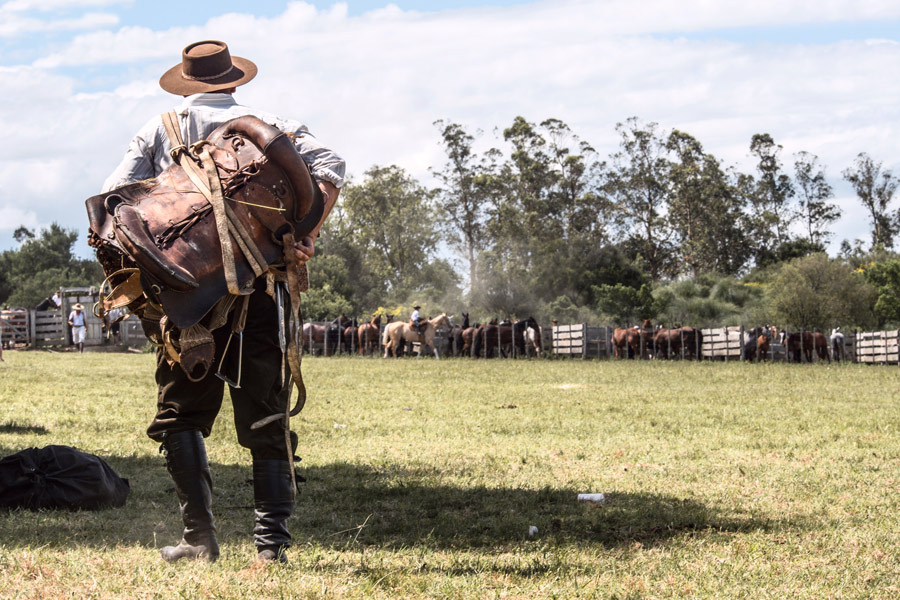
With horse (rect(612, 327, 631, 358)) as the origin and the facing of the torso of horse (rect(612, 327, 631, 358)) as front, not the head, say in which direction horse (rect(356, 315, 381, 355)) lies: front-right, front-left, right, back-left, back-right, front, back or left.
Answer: left

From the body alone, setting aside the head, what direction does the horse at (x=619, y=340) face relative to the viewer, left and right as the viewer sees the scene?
facing away from the viewer

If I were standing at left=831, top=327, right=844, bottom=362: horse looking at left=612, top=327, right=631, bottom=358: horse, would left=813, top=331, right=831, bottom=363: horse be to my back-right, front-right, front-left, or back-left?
front-left

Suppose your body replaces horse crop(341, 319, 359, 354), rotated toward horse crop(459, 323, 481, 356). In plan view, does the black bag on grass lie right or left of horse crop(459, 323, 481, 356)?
right

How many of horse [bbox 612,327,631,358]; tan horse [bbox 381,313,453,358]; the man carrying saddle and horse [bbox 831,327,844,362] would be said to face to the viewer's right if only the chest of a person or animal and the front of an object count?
1

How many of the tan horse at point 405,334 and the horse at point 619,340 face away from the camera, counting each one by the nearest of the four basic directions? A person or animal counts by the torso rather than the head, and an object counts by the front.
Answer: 1

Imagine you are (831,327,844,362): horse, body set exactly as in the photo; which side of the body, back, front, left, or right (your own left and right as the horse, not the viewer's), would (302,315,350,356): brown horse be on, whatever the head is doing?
left

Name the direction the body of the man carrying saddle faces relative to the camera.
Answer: away from the camera

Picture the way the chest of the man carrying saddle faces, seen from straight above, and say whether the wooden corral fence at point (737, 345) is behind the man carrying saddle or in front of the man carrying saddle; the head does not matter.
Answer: in front

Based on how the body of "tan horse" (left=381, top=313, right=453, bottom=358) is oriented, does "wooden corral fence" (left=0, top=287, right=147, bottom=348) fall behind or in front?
behind

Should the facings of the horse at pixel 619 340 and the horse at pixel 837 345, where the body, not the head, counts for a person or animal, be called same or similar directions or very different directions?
same or similar directions

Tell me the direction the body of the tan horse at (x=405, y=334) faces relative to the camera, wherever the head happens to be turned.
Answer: to the viewer's right

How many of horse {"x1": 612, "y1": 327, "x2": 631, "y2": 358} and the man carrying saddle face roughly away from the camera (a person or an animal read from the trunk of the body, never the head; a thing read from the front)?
2

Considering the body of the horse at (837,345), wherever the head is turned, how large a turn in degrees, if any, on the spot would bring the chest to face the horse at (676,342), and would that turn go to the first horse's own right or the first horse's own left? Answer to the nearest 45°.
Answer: approximately 135° to the first horse's own left

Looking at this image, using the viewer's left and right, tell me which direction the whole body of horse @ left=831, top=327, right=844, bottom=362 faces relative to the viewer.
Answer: facing away from the viewer

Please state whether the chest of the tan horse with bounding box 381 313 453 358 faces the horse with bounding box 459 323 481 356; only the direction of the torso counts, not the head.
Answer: yes
